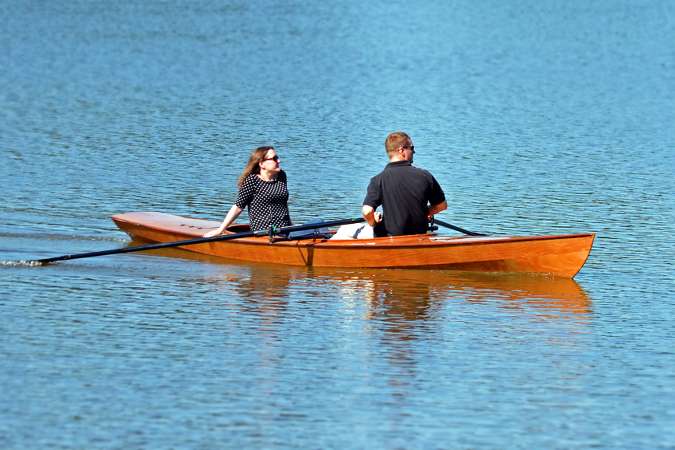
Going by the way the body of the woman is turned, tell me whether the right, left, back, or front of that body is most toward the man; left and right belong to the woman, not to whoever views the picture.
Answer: front

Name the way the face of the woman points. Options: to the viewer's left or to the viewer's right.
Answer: to the viewer's right

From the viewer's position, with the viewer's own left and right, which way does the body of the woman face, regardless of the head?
facing the viewer and to the right of the viewer

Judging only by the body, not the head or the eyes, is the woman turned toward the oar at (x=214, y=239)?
no
